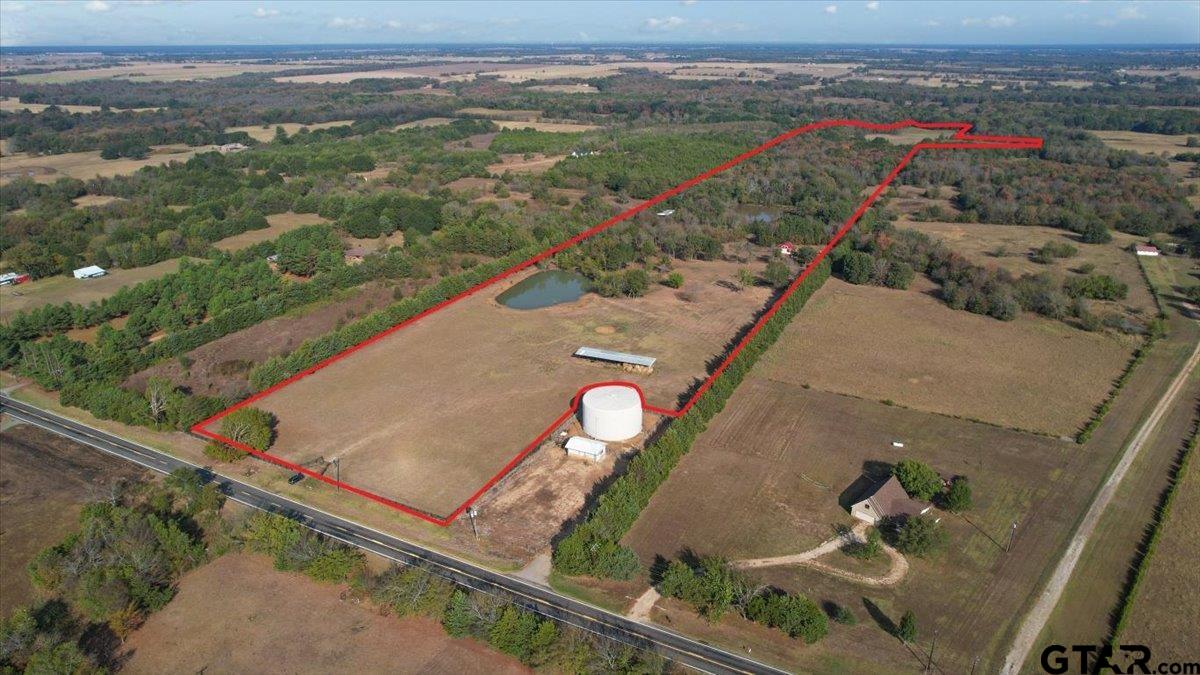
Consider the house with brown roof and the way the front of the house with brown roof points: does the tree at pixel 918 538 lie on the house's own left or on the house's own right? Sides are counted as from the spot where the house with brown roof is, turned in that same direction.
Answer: on the house's own left

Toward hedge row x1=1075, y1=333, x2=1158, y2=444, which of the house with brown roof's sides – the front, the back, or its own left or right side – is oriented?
back

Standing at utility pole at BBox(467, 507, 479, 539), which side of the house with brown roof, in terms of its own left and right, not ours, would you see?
front

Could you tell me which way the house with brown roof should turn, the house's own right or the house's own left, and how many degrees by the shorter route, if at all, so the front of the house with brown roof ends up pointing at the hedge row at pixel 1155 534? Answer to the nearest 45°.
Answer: approximately 135° to the house's own left

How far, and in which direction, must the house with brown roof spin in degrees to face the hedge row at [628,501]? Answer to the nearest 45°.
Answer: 0° — it already faces it

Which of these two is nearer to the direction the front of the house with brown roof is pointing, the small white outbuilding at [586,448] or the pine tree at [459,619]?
the pine tree

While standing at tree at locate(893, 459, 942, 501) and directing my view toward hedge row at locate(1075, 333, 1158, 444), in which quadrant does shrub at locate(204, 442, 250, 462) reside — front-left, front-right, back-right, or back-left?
back-left

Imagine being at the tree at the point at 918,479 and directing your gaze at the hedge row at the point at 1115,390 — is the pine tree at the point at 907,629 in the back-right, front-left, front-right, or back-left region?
back-right

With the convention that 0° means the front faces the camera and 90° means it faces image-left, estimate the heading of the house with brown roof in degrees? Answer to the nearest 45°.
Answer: approximately 45°

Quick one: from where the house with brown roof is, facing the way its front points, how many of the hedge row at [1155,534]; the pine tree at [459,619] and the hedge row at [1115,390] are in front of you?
1

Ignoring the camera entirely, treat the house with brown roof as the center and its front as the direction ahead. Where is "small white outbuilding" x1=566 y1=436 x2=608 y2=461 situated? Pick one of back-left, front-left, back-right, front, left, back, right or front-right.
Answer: front-right

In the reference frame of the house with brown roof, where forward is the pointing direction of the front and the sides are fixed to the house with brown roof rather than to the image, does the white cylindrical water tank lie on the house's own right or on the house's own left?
on the house's own right

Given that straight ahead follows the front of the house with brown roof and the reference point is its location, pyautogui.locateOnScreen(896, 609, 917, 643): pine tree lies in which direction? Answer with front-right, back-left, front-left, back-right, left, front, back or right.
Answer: front-left
